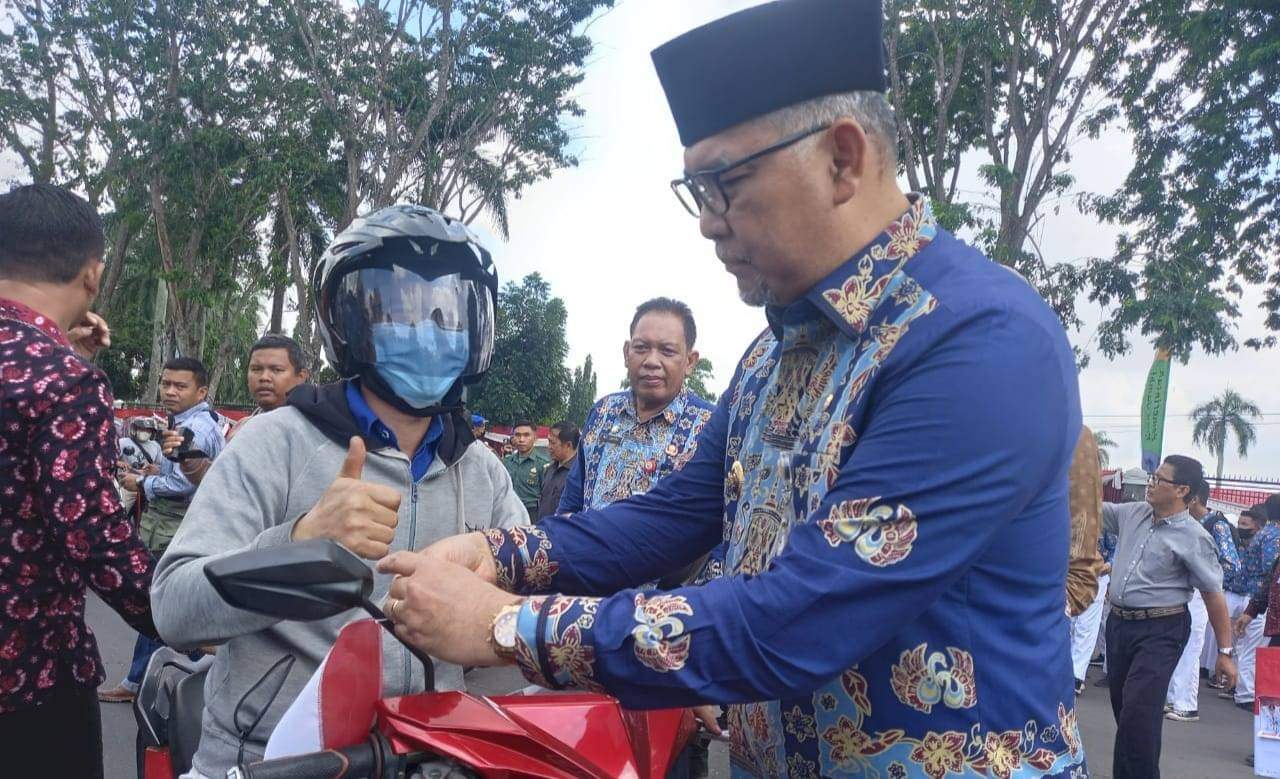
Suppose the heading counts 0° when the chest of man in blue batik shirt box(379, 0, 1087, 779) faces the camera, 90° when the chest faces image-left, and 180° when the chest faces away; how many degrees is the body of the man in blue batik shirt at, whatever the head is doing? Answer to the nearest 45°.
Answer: approximately 45°

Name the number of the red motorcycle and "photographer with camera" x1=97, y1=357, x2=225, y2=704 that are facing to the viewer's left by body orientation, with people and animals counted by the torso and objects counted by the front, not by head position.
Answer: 1

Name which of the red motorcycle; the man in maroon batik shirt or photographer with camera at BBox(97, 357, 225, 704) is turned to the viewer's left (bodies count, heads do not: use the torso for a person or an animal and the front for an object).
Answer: the photographer with camera

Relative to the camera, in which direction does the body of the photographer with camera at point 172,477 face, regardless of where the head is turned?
to the viewer's left

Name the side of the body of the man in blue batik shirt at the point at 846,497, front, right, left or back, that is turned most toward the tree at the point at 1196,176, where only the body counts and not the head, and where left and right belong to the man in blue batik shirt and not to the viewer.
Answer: back

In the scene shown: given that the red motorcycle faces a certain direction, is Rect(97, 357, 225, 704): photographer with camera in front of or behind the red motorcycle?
behind

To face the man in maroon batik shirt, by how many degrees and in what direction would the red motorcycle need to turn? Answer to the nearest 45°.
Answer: approximately 180°

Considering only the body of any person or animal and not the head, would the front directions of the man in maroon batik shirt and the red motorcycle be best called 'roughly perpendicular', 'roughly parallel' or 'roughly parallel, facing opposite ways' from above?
roughly perpendicular

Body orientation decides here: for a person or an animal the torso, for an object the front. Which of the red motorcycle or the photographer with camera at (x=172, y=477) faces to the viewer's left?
the photographer with camera

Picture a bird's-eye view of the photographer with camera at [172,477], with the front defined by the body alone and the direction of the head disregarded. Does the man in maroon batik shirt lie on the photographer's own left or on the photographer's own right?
on the photographer's own left

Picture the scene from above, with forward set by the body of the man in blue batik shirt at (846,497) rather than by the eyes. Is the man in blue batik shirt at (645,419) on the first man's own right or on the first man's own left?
on the first man's own right

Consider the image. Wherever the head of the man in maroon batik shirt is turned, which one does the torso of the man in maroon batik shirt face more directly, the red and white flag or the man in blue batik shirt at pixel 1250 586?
the man in blue batik shirt

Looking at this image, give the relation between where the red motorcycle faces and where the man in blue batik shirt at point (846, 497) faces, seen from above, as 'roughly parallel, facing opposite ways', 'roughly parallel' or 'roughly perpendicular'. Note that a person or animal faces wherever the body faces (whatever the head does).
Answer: roughly perpendicular
